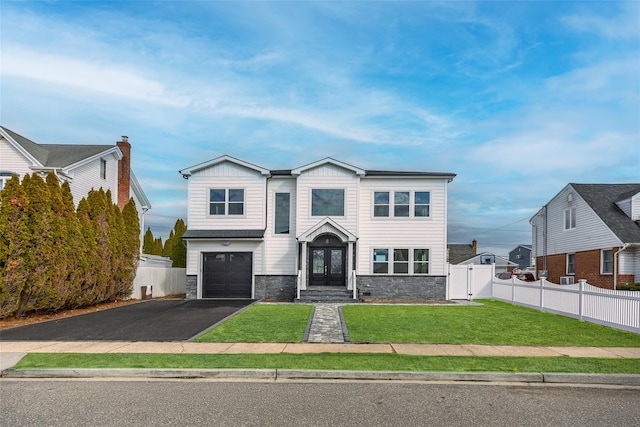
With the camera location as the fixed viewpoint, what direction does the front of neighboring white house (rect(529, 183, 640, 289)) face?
facing the viewer and to the right of the viewer

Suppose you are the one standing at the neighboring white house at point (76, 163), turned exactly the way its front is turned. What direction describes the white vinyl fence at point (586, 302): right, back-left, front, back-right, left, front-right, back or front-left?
left

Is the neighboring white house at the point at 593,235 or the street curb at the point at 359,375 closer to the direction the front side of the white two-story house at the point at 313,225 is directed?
the street curb

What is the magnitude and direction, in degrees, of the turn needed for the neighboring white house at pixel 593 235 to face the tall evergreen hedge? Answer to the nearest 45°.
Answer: approximately 90° to its right

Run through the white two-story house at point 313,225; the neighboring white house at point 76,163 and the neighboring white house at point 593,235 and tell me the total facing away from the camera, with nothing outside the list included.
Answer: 0

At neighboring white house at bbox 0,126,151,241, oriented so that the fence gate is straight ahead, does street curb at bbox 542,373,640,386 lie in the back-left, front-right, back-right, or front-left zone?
front-right

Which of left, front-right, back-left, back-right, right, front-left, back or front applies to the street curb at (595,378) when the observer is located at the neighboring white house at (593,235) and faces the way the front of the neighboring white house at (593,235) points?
front-right

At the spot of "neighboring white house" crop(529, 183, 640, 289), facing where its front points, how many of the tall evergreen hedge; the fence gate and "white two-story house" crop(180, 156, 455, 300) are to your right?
3

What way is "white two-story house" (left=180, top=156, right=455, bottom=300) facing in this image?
toward the camera

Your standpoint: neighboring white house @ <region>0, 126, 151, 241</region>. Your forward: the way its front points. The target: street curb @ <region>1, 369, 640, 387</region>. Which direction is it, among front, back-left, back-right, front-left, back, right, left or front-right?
front-left

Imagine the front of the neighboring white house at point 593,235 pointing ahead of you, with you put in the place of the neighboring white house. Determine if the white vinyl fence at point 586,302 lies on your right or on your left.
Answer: on your right

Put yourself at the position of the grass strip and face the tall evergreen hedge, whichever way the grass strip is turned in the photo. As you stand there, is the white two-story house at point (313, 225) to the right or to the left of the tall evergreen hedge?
right

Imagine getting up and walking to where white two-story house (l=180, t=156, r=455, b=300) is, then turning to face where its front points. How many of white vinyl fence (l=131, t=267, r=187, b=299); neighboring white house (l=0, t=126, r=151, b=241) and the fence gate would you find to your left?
1

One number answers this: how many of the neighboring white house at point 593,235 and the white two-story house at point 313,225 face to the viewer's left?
0

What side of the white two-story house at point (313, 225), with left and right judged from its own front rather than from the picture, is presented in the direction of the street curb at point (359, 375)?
front

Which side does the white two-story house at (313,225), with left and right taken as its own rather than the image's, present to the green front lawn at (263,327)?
front
